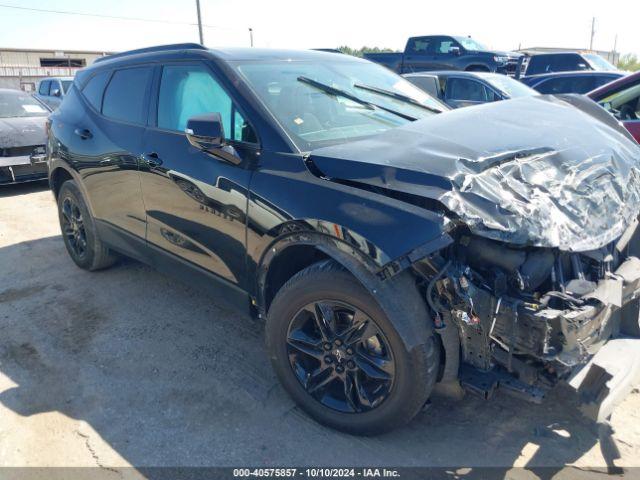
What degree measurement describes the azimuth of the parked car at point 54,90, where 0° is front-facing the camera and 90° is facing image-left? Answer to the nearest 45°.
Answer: approximately 315°

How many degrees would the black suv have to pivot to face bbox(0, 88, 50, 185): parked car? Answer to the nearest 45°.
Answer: approximately 180°

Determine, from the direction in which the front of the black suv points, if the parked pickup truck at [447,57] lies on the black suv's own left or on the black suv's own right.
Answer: on the black suv's own left

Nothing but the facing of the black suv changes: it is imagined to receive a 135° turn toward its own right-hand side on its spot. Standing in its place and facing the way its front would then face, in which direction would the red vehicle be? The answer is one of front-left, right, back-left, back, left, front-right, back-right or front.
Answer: back-right

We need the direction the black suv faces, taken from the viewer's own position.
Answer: facing the viewer and to the right of the viewer

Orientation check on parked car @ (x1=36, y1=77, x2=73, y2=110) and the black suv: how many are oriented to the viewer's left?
0

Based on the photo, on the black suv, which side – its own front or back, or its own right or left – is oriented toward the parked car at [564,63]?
left

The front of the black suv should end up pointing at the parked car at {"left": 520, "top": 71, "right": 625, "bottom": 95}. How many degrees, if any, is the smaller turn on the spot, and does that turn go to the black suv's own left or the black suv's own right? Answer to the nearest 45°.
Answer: approximately 90° to the black suv's own left
